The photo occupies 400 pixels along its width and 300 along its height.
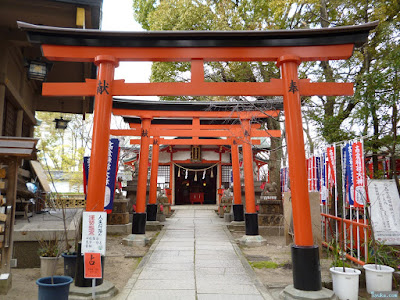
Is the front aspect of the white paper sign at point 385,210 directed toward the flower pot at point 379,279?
yes

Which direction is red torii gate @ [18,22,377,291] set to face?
toward the camera

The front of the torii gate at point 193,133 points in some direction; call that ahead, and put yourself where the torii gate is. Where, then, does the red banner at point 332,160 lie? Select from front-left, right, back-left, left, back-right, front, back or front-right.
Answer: front-left

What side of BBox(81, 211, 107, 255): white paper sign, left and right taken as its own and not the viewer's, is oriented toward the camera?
front

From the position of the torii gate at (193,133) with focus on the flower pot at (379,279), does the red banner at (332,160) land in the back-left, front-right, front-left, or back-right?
front-left

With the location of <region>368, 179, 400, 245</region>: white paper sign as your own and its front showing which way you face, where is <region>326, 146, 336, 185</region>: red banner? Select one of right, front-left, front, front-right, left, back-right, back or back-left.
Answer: back-right

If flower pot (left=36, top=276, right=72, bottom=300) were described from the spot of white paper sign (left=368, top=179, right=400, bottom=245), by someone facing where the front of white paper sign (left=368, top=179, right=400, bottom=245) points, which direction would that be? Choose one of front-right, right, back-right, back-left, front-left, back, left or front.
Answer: front-right

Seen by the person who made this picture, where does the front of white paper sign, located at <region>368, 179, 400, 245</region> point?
facing the viewer

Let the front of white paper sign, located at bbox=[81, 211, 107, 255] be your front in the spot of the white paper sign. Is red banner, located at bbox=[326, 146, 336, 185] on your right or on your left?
on your left
